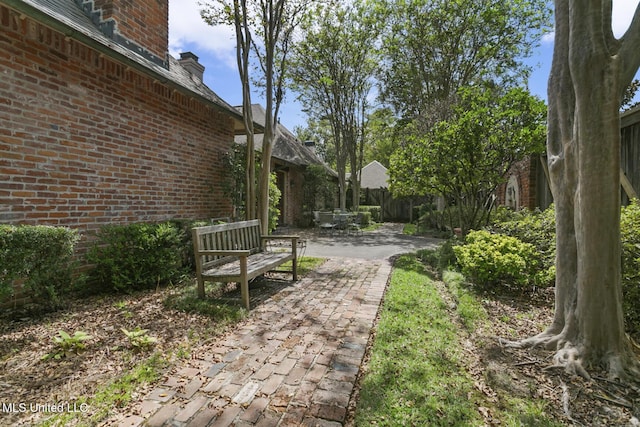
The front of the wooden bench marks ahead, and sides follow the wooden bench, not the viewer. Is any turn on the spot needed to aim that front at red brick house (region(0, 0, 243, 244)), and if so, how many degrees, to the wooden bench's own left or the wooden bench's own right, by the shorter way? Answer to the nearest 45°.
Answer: approximately 135° to the wooden bench's own right

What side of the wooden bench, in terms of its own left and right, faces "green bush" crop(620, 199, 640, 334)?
front

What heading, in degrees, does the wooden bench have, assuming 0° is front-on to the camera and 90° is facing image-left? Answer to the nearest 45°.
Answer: approximately 315°

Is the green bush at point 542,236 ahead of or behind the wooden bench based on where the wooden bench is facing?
ahead

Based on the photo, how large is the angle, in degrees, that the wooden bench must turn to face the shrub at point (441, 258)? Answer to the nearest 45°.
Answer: approximately 45° to its left

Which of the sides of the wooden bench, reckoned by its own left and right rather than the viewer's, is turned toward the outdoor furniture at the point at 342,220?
left

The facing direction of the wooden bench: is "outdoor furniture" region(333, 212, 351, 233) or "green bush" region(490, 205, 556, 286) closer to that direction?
the green bush

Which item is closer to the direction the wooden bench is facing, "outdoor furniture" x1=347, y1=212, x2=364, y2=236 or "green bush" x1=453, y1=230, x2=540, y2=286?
the green bush
